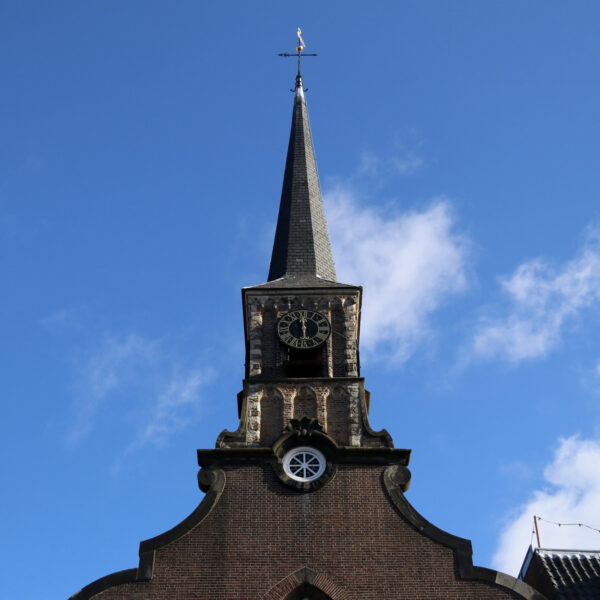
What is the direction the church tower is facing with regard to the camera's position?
facing the viewer
